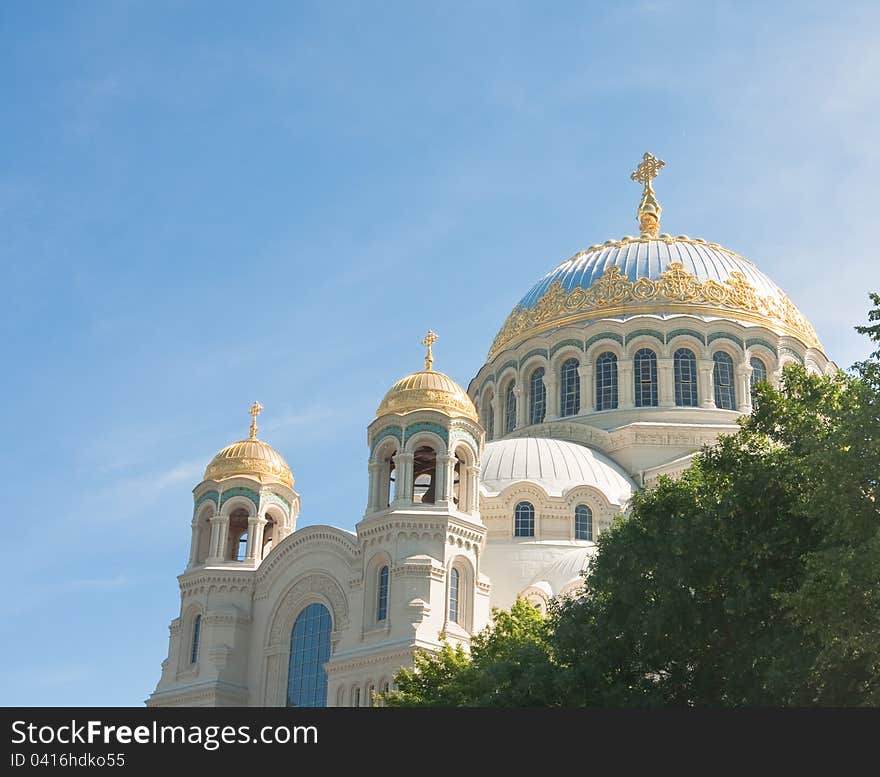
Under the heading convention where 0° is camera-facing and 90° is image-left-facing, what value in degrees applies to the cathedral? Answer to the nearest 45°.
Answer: approximately 45°

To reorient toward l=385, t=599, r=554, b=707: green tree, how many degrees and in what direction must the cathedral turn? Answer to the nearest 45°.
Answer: approximately 45° to its left

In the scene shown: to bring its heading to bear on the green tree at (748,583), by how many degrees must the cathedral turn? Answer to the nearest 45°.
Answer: approximately 45° to its left
